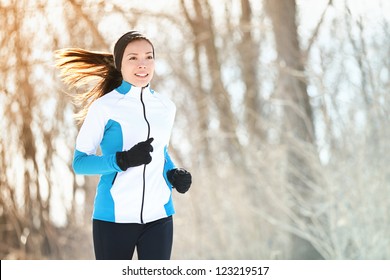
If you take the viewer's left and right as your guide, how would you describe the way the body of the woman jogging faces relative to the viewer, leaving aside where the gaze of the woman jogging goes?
facing the viewer and to the right of the viewer

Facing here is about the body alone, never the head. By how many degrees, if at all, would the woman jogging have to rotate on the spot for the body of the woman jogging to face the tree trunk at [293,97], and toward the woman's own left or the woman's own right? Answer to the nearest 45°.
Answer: approximately 90° to the woman's own left
